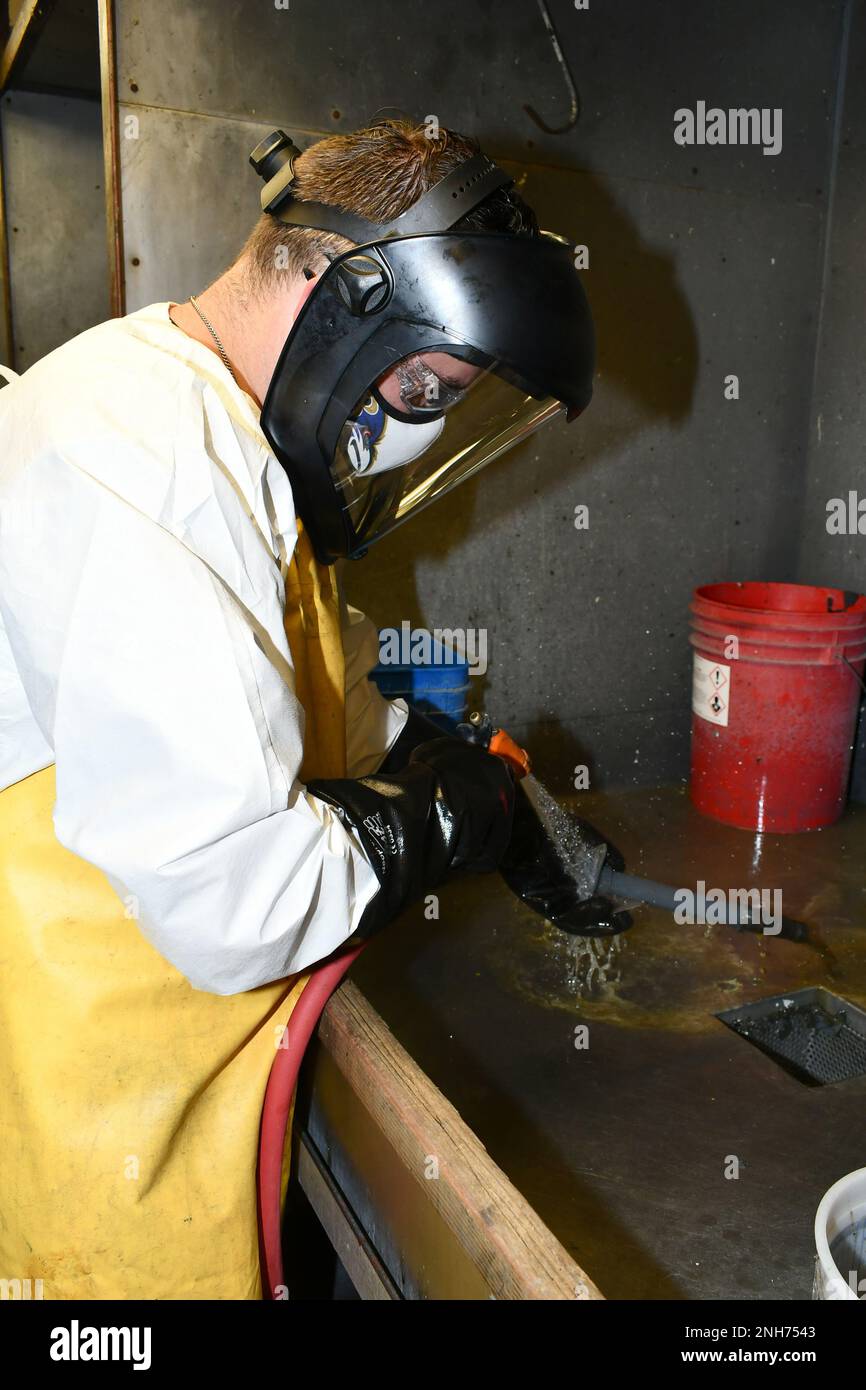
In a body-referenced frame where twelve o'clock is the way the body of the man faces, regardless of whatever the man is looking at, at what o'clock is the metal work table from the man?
The metal work table is roughly at 11 o'clock from the man.

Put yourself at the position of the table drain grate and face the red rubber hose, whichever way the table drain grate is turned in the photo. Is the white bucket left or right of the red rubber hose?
left

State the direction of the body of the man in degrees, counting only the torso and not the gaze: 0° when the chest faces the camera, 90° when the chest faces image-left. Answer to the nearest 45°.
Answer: approximately 270°

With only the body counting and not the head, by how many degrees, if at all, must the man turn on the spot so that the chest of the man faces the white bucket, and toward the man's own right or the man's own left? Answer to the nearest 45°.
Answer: approximately 45° to the man's own right

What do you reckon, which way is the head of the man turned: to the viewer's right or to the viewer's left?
to the viewer's right

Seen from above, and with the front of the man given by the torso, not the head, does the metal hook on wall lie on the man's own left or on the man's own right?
on the man's own left

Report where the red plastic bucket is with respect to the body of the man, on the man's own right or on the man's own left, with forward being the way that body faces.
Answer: on the man's own left
